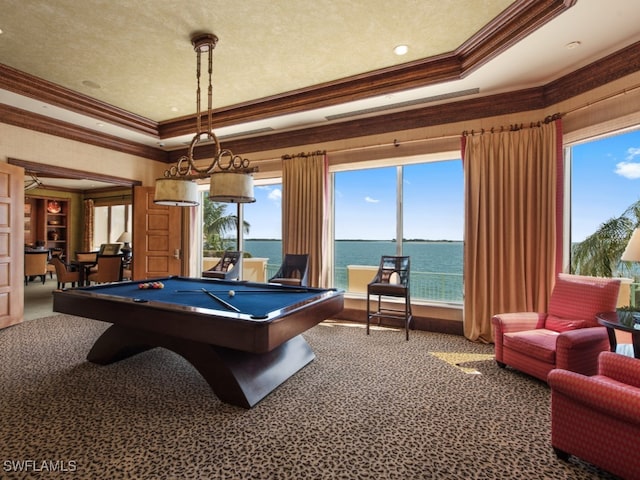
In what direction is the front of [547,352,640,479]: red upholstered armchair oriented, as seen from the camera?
facing away from the viewer and to the left of the viewer

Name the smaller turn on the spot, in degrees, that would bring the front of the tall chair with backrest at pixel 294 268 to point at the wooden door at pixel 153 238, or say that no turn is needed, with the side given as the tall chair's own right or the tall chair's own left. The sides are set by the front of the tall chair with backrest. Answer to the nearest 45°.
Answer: approximately 90° to the tall chair's own right

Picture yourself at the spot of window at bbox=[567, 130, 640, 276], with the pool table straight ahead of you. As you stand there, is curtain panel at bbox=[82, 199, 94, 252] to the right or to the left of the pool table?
right

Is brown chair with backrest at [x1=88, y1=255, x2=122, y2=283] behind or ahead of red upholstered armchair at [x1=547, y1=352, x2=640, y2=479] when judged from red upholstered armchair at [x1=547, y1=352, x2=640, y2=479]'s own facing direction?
ahead

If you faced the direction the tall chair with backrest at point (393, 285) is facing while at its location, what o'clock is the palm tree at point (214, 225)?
The palm tree is roughly at 4 o'clock from the tall chair with backrest.

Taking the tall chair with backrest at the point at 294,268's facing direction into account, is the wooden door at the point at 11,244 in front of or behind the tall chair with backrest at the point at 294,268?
in front

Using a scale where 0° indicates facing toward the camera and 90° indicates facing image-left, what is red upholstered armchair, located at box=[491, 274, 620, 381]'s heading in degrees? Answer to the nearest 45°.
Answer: approximately 45°

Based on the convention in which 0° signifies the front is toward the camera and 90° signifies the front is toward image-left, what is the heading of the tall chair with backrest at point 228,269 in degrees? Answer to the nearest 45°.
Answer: approximately 45°

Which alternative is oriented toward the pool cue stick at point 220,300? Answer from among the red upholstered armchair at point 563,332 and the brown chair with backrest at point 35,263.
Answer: the red upholstered armchair

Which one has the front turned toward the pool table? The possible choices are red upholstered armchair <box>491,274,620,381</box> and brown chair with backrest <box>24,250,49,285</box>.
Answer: the red upholstered armchair

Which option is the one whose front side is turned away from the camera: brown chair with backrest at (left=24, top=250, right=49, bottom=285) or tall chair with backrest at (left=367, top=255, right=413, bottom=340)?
brown chair with backrest at (left=24, top=250, right=49, bottom=285)
